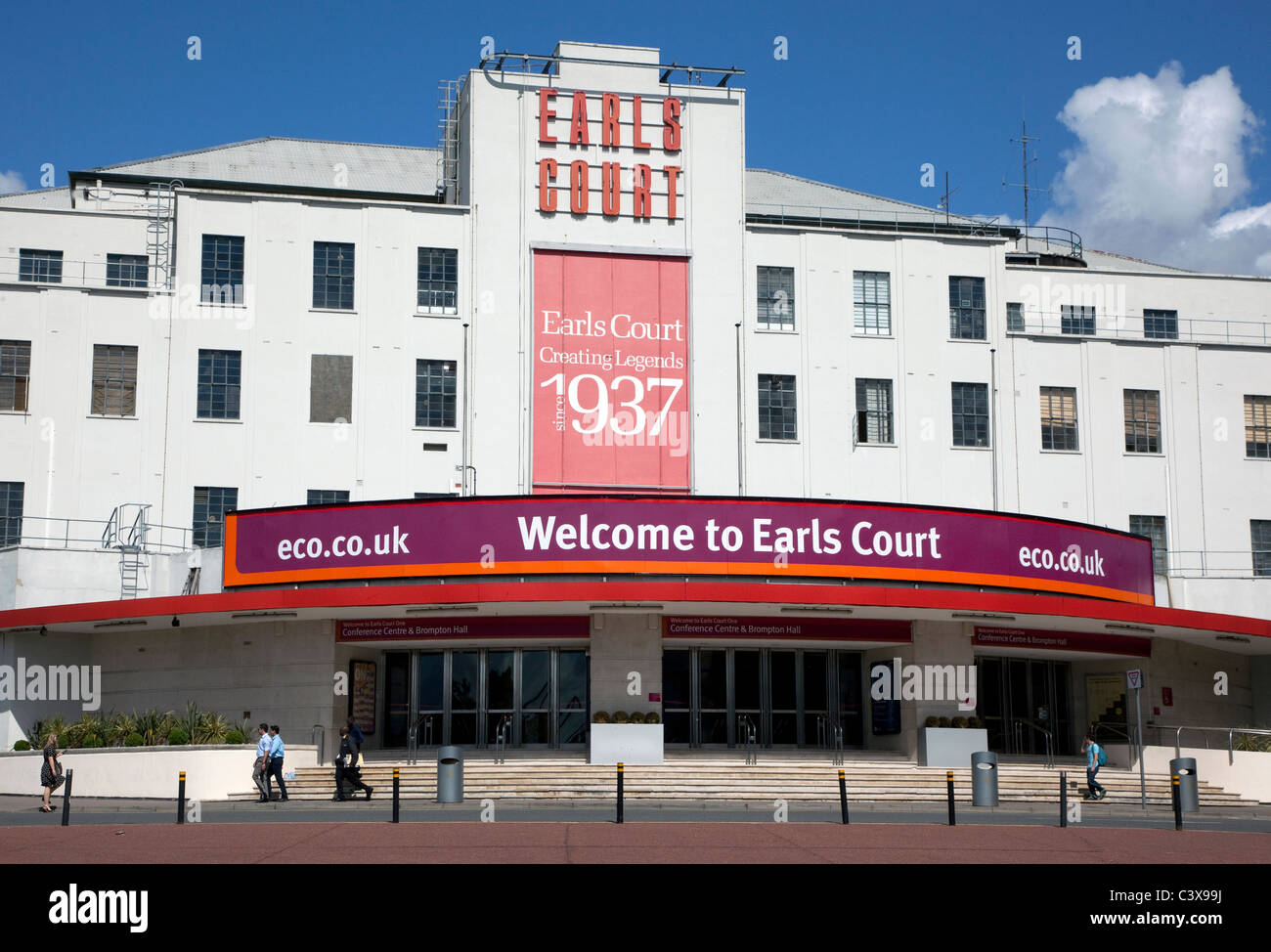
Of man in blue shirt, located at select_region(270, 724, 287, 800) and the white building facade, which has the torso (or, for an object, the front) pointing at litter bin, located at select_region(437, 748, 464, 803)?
the white building facade

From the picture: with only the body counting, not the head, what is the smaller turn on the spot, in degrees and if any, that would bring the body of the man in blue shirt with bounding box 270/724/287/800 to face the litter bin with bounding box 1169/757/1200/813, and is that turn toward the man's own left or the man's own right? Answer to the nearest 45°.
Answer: approximately 180°

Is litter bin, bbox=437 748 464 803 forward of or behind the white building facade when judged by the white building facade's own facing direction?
forward

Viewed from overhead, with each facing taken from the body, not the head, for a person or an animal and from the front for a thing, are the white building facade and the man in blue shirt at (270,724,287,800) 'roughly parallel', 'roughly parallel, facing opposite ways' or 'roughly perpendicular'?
roughly perpendicular

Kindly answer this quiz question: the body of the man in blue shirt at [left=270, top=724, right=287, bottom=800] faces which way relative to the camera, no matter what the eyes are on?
to the viewer's left

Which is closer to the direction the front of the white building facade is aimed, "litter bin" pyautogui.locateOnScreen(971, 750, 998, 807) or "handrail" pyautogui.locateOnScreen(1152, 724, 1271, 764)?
the litter bin

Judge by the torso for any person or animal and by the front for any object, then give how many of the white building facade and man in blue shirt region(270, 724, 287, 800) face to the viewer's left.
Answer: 1

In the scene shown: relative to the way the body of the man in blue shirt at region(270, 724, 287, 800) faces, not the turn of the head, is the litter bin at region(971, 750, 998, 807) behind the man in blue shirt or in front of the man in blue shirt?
behind

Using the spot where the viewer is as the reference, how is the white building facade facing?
facing the viewer

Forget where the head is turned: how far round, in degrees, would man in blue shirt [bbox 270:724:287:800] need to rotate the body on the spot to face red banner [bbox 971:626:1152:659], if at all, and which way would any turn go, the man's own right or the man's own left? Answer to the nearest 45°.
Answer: approximately 180°

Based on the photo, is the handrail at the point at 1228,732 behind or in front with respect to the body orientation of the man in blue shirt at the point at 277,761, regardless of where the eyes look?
behind
